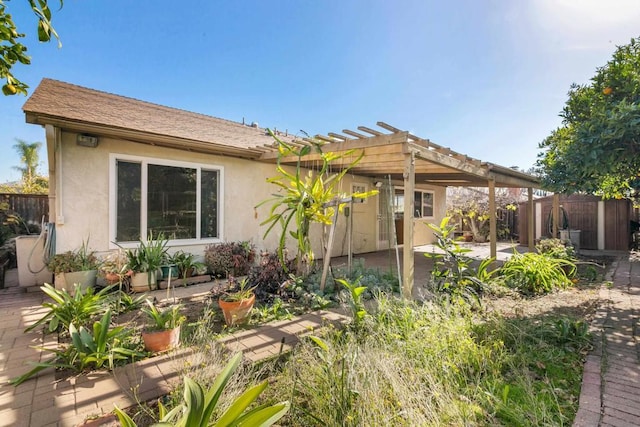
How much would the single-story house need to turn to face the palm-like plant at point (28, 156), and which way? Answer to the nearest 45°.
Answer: approximately 180°

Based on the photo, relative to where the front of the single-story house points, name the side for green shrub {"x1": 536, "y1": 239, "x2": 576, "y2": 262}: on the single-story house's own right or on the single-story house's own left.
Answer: on the single-story house's own left

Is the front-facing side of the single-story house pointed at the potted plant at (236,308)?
yes

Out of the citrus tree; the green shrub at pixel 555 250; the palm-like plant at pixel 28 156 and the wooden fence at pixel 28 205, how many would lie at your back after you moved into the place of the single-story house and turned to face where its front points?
2

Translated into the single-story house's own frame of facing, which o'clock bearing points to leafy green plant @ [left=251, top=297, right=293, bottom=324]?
The leafy green plant is roughly at 12 o'clock from the single-story house.

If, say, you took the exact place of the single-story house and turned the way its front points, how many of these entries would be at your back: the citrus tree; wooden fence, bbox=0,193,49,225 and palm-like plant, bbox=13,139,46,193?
2

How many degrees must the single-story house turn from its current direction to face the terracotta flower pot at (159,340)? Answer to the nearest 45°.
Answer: approximately 45° to its right

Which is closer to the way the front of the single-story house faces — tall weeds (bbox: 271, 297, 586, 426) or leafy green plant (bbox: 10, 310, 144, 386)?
the tall weeds

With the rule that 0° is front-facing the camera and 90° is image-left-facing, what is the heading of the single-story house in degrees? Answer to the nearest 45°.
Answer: approximately 315°
